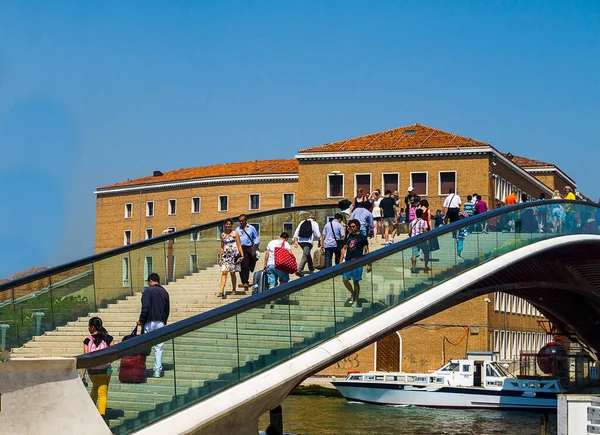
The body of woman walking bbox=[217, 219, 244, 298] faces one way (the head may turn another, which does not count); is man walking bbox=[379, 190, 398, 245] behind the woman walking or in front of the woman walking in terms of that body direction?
behind

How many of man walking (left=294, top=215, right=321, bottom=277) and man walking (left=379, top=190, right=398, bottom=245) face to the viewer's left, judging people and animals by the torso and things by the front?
0

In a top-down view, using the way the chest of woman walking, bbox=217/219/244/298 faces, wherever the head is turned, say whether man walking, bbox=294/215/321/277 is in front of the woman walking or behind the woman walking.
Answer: behind

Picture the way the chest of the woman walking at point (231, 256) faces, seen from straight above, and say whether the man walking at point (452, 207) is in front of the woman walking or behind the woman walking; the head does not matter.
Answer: behind

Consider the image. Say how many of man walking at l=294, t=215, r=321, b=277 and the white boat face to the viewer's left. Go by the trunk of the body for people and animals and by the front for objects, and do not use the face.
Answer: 1

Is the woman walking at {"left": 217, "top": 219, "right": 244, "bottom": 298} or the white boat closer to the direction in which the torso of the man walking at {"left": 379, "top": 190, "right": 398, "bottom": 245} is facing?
the white boat

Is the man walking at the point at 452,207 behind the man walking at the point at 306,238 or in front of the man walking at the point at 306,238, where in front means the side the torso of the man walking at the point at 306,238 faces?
in front

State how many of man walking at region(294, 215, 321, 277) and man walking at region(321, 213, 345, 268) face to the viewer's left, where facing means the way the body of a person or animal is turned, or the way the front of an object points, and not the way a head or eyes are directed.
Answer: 0

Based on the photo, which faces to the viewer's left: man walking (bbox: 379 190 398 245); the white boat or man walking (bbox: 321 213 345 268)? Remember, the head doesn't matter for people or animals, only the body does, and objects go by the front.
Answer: the white boat

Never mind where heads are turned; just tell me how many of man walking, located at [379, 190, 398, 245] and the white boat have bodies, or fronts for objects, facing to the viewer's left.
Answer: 1

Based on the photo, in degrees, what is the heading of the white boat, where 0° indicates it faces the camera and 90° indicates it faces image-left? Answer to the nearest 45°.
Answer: approximately 90°

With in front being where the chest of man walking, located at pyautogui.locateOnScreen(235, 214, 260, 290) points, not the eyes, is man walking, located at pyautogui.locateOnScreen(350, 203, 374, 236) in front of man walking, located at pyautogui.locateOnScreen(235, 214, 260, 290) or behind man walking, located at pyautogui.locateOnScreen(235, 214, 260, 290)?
behind

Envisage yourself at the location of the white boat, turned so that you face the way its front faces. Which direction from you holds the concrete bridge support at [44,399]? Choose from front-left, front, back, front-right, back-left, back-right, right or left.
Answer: left
